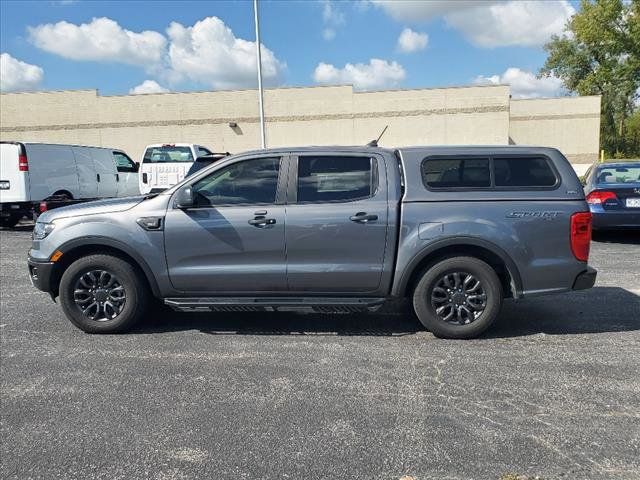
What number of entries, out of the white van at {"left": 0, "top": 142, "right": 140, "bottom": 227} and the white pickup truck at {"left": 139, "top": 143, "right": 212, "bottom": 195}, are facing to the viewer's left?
0

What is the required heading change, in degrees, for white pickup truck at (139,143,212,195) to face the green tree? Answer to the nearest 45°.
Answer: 0° — it already faces it

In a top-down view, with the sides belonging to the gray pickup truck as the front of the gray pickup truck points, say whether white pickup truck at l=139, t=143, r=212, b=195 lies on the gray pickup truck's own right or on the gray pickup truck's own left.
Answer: on the gray pickup truck's own right

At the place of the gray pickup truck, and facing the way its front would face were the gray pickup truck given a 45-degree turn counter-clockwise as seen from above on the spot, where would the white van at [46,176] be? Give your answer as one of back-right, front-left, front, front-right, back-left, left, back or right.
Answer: right

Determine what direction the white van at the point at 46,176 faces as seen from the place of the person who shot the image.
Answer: facing away from the viewer and to the right of the viewer

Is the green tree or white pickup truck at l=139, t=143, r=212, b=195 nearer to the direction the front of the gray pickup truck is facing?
the white pickup truck

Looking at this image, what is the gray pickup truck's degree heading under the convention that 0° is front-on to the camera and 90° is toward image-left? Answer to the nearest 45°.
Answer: approximately 90°

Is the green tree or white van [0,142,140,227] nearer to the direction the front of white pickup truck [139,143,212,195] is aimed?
the green tree

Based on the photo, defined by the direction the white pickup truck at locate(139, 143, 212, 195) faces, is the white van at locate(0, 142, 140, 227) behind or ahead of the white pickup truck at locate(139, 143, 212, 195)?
behind

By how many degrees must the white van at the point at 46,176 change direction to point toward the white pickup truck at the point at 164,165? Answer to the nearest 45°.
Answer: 0° — it already faces it

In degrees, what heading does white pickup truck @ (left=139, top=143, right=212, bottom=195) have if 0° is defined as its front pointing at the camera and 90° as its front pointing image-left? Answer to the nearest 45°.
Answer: approximately 225°
